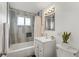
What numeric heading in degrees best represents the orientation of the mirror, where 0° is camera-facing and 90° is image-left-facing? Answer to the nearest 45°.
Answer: approximately 45°

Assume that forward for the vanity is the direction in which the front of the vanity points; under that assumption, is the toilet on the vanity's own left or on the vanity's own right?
on the vanity's own left

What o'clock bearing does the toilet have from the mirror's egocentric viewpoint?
The toilet is roughly at 10 o'clock from the mirror.

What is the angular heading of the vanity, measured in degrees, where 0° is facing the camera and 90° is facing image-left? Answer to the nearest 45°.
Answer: approximately 45°
